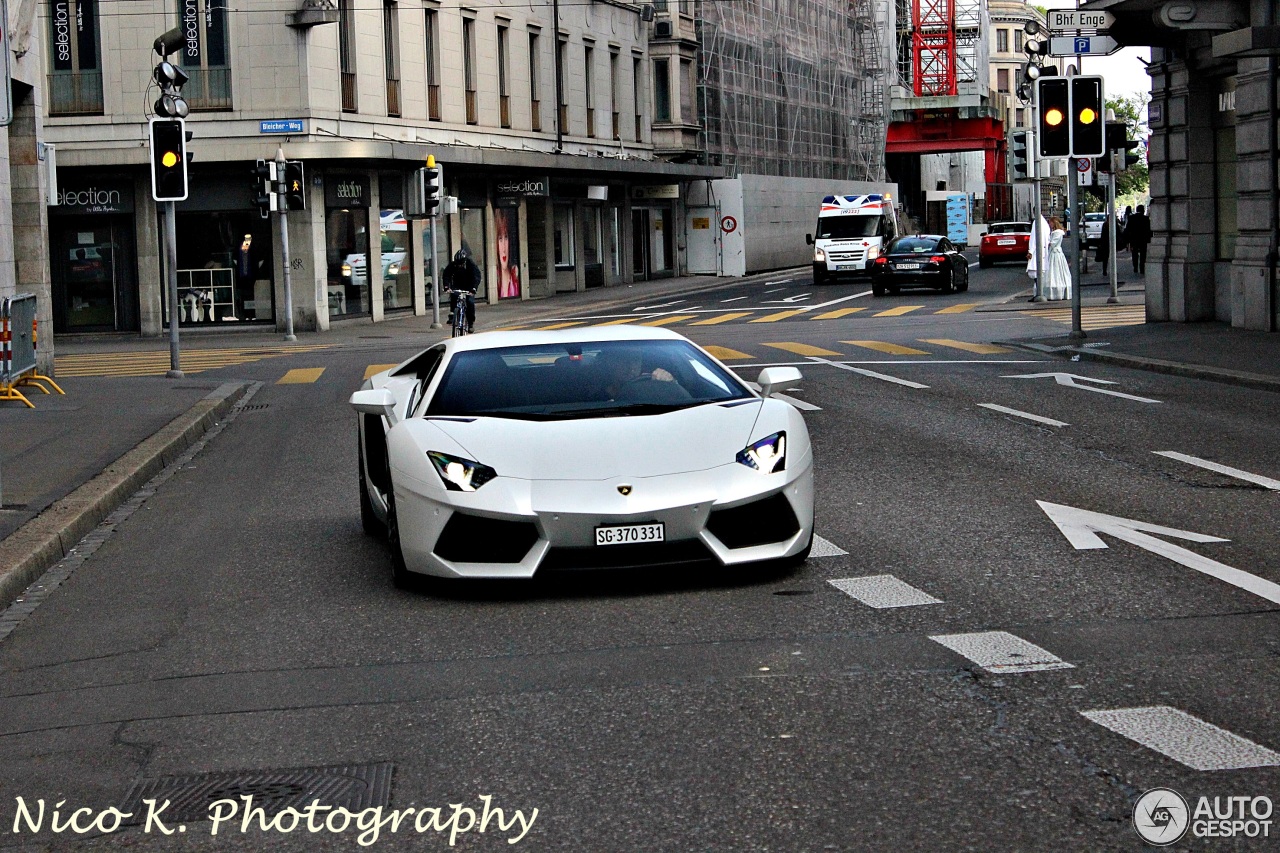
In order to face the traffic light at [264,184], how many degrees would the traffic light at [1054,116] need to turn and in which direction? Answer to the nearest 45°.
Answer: approximately 135° to its right

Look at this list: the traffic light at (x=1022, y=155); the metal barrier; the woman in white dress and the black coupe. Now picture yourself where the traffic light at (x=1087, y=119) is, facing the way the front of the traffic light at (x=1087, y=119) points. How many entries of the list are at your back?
3

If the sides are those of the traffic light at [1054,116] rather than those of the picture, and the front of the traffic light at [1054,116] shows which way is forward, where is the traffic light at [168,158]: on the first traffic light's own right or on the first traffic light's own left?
on the first traffic light's own right

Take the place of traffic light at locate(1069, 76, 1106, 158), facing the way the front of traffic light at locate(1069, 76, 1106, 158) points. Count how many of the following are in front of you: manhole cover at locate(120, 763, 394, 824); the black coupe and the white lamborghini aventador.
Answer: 2

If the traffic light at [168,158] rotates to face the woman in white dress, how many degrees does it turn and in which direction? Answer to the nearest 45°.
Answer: approximately 135° to its left

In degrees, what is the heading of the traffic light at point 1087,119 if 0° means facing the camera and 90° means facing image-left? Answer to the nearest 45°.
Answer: approximately 0°

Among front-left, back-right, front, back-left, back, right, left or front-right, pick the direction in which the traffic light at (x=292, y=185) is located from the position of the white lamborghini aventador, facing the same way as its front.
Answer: back

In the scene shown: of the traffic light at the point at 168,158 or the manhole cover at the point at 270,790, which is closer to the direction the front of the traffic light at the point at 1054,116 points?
the manhole cover

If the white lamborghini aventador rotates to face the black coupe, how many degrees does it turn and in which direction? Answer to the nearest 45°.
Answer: approximately 180°
